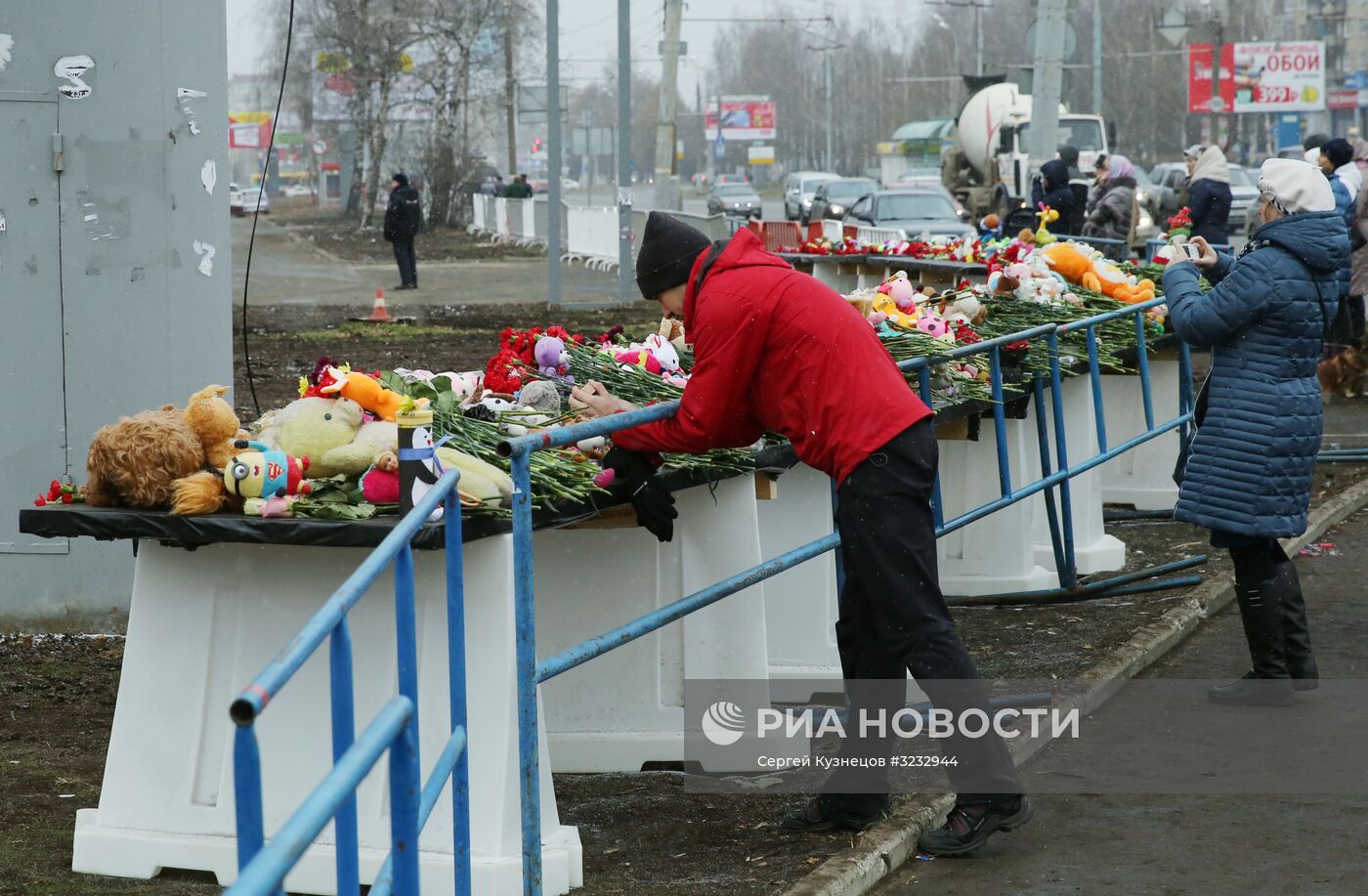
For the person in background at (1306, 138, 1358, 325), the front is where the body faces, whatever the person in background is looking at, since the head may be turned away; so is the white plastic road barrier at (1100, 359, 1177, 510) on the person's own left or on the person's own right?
on the person's own left

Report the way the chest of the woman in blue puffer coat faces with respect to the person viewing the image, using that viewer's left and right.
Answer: facing to the left of the viewer

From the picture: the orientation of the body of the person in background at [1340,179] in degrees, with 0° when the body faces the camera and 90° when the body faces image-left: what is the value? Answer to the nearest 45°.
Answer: approximately 90°
